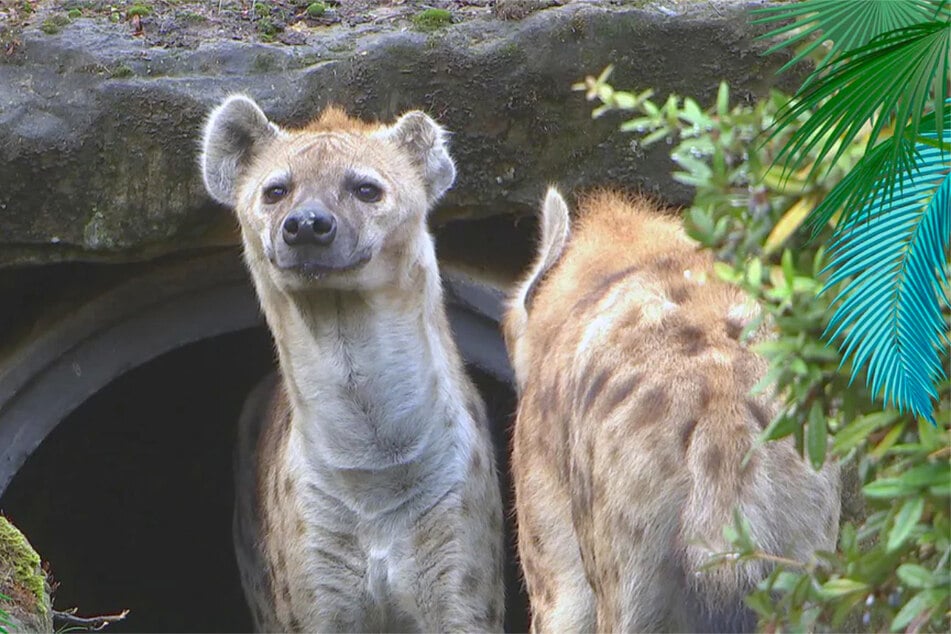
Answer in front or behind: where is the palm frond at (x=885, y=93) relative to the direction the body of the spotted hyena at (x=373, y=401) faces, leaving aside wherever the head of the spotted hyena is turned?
in front

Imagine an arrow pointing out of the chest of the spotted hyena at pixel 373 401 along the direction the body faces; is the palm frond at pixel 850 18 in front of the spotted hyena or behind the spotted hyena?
in front

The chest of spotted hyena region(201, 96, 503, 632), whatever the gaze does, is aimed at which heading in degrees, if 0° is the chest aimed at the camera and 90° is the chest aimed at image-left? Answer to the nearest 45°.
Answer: approximately 0°
